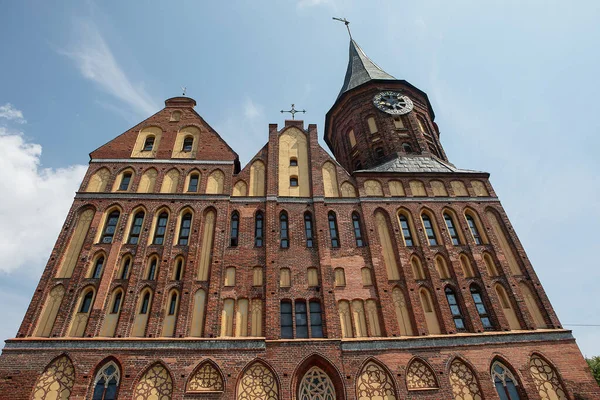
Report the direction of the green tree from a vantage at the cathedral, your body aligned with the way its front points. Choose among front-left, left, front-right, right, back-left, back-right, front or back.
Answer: back-left

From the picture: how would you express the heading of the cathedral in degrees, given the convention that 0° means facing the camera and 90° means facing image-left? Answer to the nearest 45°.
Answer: approximately 0°
